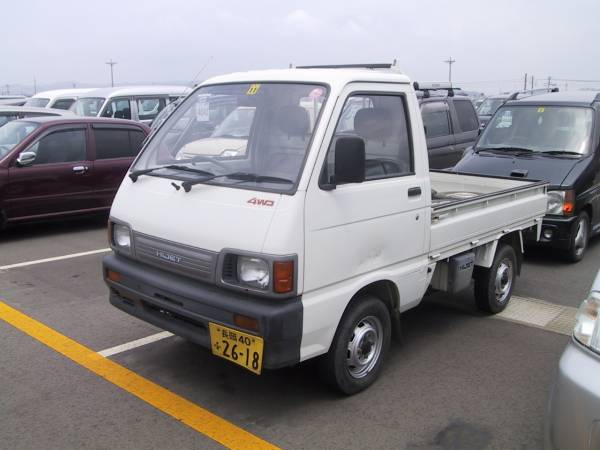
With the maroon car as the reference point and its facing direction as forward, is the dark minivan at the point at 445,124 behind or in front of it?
behind

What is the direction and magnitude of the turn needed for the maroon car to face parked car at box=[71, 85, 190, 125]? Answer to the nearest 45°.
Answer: approximately 135° to its right

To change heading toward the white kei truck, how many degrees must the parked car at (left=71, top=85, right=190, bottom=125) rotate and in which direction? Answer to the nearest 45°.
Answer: approximately 45° to its left

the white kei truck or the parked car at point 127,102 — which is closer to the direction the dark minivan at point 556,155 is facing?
the white kei truck

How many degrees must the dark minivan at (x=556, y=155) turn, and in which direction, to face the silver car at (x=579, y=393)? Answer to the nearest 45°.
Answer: approximately 45° to its left

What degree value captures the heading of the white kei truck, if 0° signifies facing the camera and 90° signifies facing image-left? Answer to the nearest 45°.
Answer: approximately 45°

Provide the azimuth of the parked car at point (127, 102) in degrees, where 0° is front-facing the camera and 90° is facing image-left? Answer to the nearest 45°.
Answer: approximately 45°

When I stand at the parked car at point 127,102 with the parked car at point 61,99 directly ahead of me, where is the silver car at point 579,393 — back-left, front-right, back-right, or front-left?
back-left

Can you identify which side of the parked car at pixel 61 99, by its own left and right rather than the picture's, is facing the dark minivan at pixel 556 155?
left

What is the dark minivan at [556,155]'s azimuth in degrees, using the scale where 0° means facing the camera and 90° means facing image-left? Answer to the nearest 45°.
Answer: approximately 45°
